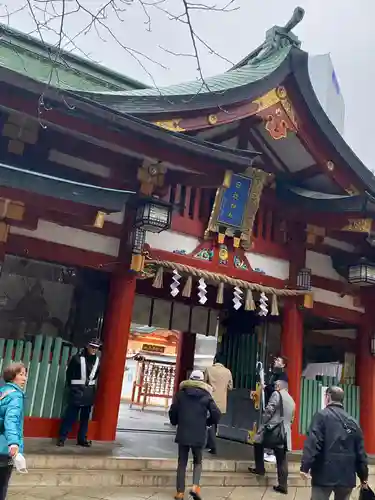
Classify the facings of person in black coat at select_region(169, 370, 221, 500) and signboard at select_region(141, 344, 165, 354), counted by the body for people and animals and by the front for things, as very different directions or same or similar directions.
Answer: very different directions

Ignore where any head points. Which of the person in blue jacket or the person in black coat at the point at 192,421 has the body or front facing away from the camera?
the person in black coat

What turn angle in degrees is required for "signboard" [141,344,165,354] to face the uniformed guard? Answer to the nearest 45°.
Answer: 0° — it already faces them

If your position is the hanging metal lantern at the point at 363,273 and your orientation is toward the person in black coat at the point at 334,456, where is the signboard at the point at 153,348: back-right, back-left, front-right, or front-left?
back-right

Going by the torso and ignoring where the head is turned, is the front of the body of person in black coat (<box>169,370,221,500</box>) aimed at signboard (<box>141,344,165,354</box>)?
yes

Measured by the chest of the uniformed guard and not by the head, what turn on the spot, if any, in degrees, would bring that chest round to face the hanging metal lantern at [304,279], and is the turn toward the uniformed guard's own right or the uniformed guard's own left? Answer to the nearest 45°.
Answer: approximately 45° to the uniformed guard's own left

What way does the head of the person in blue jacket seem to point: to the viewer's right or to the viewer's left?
to the viewer's right

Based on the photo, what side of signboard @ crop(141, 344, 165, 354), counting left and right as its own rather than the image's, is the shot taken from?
front

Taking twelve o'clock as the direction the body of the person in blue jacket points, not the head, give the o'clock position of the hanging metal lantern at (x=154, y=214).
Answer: The hanging metal lantern is roughly at 10 o'clock from the person in blue jacket.

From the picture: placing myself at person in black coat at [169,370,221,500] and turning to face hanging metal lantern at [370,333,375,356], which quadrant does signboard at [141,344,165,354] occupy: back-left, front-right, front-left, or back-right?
front-left

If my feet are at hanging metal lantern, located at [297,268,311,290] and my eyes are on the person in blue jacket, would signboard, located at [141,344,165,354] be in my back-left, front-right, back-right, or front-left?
back-right

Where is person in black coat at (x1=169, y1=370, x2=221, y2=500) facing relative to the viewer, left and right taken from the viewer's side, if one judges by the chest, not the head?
facing away from the viewer

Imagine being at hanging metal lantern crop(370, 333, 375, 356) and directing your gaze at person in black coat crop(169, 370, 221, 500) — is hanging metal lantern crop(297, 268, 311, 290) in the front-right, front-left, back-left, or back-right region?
front-right

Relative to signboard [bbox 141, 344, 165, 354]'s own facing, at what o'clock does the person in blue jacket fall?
The person in blue jacket is roughly at 12 o'clock from the signboard.

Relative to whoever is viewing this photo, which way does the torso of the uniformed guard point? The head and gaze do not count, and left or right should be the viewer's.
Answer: facing the viewer and to the right of the viewer
